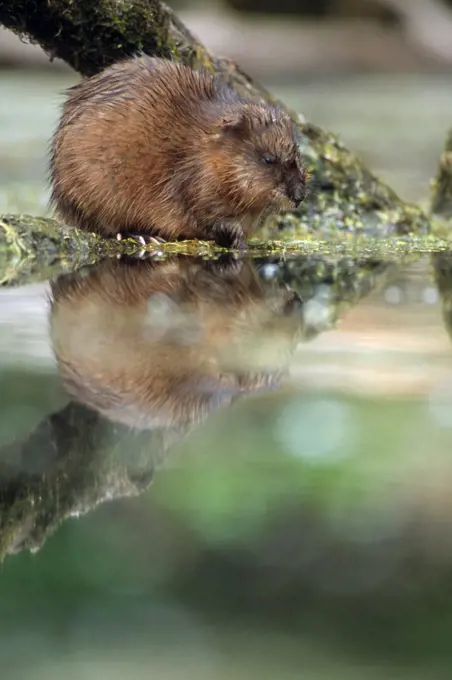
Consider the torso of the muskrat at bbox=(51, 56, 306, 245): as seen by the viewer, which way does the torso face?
to the viewer's right

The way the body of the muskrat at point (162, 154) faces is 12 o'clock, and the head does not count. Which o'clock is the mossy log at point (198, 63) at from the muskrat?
The mossy log is roughly at 9 o'clock from the muskrat.
